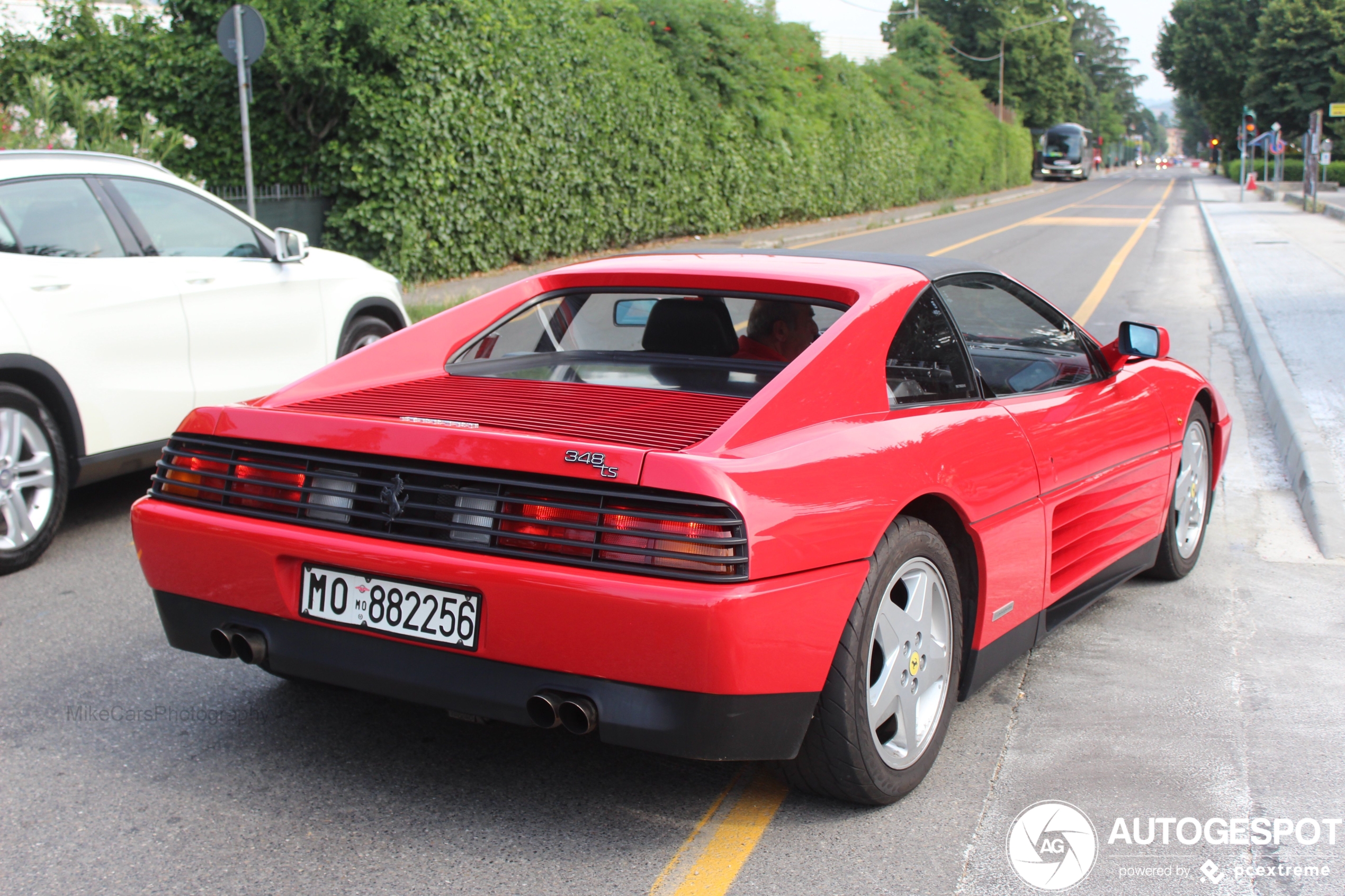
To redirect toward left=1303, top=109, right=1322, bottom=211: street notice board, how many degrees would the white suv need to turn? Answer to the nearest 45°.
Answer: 0° — it already faces it

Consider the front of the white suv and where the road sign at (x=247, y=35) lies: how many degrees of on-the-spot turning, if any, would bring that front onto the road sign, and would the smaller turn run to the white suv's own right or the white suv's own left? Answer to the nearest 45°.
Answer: approximately 45° to the white suv's own left

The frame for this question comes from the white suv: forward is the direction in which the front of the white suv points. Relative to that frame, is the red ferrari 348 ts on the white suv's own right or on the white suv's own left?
on the white suv's own right

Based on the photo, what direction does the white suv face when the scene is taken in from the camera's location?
facing away from the viewer and to the right of the viewer

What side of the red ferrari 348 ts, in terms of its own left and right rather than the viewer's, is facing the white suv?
left

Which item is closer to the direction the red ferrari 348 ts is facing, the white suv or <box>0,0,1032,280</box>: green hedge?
the green hedge
